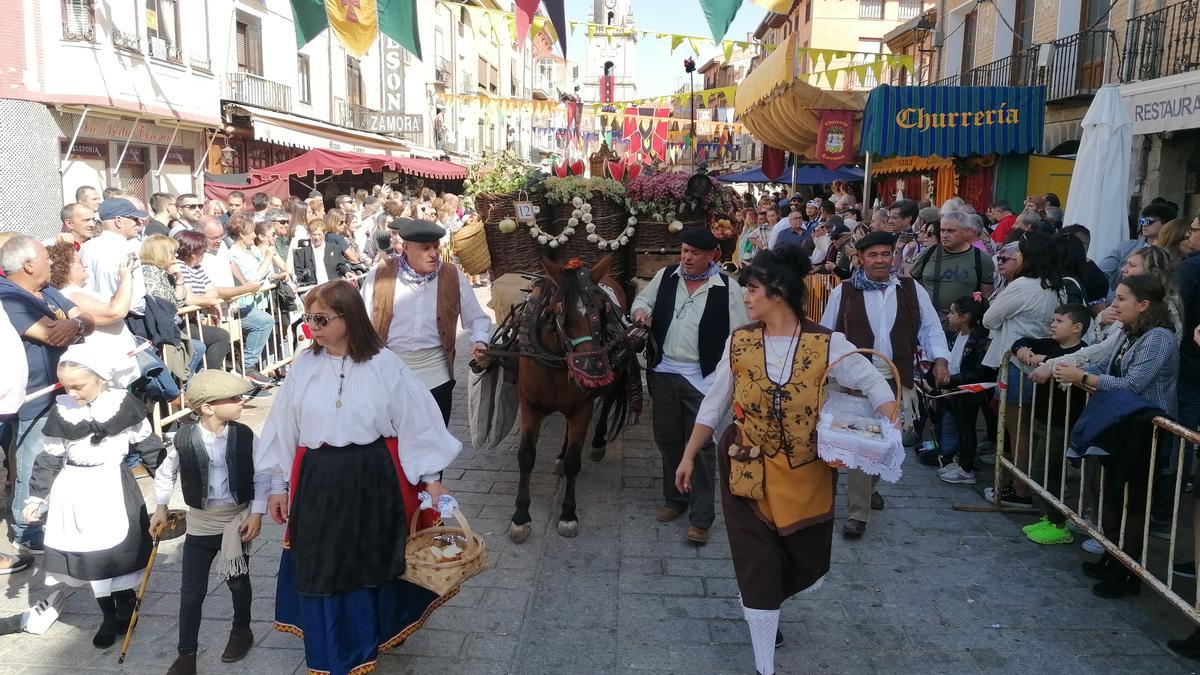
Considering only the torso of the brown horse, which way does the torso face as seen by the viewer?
toward the camera

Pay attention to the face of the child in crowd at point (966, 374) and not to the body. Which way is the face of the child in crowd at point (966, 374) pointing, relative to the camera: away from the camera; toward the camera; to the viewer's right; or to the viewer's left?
to the viewer's left

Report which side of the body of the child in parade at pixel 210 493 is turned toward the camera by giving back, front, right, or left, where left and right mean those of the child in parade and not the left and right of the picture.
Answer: front

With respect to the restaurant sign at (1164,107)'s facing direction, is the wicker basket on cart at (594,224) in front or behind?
in front

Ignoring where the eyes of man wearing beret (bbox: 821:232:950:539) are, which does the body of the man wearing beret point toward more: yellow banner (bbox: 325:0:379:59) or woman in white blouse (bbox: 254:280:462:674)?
the woman in white blouse

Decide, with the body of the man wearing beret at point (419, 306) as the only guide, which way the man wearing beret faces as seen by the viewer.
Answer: toward the camera

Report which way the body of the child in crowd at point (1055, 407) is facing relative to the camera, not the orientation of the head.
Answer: to the viewer's left

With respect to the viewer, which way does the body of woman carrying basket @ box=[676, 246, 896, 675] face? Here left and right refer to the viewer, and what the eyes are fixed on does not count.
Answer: facing the viewer

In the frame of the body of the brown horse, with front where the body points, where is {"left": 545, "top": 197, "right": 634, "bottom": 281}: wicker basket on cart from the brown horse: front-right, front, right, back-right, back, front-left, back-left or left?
back

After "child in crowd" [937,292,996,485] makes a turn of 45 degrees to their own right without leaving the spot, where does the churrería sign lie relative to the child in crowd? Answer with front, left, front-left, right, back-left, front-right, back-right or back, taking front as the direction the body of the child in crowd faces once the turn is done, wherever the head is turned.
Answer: front-right

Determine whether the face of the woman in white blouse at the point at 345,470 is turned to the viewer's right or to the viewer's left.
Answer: to the viewer's left

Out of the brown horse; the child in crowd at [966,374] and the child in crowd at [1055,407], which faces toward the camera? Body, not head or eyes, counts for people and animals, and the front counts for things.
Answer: the brown horse

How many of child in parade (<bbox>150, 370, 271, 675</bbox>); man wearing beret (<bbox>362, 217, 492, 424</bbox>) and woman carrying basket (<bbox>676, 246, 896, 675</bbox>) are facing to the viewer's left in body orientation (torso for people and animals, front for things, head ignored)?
0

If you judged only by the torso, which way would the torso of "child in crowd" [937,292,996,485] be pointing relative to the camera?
to the viewer's left
